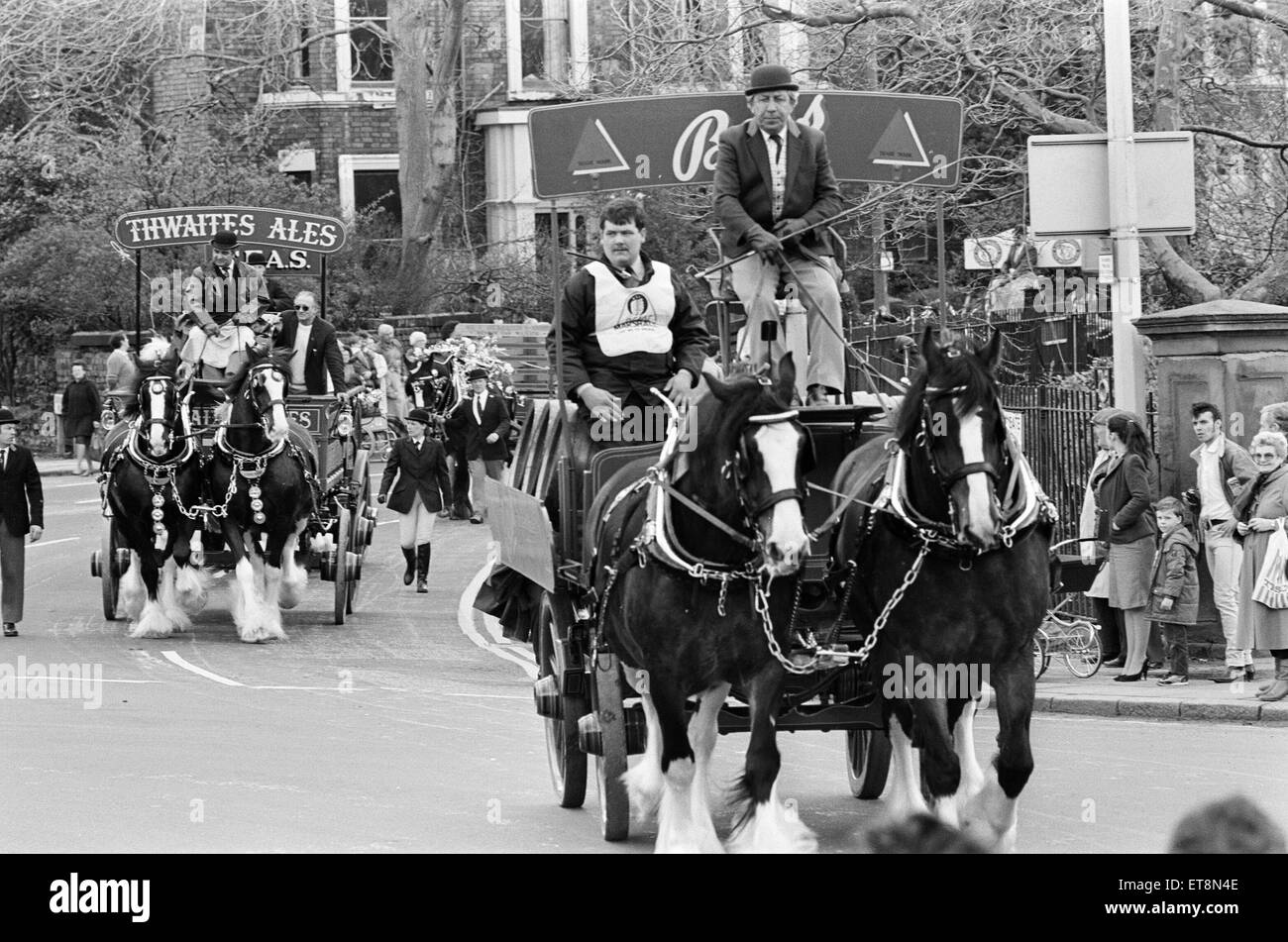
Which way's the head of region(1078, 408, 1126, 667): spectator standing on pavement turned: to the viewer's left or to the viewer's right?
to the viewer's left

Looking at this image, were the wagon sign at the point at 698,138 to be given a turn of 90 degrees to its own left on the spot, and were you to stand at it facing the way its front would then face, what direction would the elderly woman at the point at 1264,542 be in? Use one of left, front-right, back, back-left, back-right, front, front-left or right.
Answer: front-left

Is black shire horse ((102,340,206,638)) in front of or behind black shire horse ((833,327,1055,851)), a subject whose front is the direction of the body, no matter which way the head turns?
behind

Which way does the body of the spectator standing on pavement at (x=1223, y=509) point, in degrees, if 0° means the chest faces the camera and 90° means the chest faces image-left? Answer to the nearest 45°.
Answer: approximately 45°
